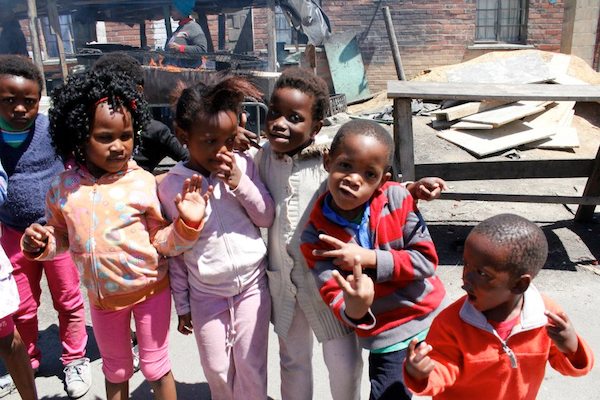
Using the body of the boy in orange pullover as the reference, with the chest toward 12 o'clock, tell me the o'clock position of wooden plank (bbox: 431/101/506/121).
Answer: The wooden plank is roughly at 6 o'clock from the boy in orange pullover.

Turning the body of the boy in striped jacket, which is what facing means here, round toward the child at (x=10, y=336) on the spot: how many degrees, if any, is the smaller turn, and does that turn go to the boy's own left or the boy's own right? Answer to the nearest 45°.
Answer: approximately 45° to the boy's own right

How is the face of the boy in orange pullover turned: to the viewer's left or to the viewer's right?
to the viewer's left

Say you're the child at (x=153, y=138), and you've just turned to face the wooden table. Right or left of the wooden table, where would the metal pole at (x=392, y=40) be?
left

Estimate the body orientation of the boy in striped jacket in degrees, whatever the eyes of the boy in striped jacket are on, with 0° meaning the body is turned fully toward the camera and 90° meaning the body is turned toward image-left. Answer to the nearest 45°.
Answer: approximately 45°

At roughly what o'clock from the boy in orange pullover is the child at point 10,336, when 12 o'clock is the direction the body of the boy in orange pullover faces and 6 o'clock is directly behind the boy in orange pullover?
The child is roughly at 3 o'clock from the boy in orange pullover.

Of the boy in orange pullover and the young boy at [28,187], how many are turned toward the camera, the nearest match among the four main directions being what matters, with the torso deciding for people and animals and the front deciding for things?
2

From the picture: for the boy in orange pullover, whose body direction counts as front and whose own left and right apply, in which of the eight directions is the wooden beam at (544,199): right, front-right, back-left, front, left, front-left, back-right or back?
back

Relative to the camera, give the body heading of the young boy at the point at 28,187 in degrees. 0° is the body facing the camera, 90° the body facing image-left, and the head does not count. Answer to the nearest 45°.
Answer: approximately 0°

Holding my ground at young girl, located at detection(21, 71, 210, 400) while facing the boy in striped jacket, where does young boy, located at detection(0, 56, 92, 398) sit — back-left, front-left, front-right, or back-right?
back-left

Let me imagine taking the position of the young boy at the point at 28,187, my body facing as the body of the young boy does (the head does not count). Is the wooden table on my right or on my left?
on my left
